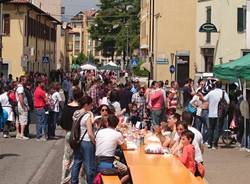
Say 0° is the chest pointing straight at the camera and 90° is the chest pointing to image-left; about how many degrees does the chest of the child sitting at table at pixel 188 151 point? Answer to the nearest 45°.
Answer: approximately 90°

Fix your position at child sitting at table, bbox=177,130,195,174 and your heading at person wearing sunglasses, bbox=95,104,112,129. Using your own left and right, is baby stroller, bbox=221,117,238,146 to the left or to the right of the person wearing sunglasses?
right

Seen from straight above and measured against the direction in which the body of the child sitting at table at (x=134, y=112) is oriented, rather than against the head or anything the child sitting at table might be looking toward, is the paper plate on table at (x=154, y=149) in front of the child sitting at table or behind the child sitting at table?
in front

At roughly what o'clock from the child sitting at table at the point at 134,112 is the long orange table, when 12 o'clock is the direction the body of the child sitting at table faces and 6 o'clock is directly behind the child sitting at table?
The long orange table is roughly at 12 o'clock from the child sitting at table.

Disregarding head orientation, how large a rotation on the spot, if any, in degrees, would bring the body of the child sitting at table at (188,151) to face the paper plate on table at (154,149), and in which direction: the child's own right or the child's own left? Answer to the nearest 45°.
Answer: approximately 45° to the child's own right

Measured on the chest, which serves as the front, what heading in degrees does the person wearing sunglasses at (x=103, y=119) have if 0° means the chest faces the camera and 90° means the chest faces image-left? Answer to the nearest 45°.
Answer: approximately 0°

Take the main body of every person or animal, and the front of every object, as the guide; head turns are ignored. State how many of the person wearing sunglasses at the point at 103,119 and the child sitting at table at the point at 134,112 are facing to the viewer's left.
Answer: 0

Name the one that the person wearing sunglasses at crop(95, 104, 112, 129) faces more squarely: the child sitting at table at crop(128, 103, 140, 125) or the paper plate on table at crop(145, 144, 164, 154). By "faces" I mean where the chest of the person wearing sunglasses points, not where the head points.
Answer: the paper plate on table
